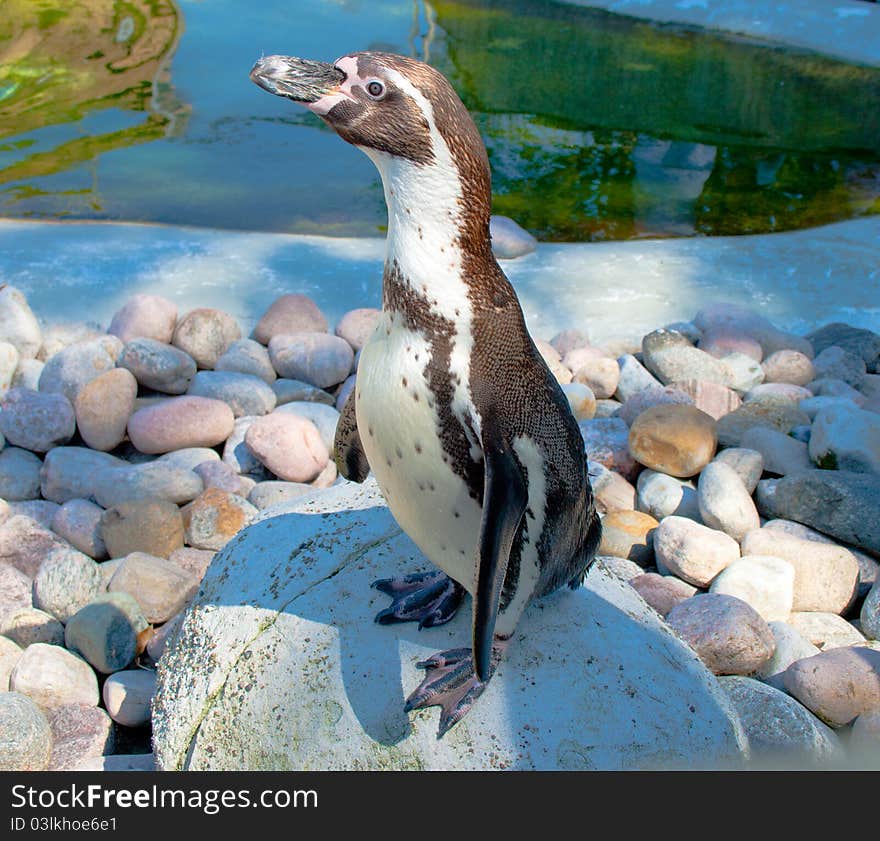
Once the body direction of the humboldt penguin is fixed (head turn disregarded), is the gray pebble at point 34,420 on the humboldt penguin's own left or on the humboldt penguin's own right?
on the humboldt penguin's own right

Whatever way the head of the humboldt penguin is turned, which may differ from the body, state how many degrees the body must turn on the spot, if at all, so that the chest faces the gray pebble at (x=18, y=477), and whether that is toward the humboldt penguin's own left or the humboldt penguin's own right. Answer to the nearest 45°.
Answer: approximately 90° to the humboldt penguin's own right

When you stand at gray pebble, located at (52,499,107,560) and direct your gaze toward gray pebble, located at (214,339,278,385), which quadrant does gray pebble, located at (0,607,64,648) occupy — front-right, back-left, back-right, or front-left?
back-right

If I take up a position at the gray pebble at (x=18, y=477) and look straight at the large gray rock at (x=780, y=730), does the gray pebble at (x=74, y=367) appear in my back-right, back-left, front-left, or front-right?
back-left

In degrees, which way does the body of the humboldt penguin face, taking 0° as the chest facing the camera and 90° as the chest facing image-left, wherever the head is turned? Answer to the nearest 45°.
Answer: approximately 45°

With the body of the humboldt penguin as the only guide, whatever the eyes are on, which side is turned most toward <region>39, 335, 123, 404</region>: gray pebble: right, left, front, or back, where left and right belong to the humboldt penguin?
right

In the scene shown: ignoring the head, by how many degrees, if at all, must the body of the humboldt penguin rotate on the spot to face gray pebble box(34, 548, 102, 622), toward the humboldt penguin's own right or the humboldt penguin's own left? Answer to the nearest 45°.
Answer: approximately 90° to the humboldt penguin's own right

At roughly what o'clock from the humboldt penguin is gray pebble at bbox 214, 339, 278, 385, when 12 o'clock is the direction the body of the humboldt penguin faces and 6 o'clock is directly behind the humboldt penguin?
The gray pebble is roughly at 4 o'clock from the humboldt penguin.

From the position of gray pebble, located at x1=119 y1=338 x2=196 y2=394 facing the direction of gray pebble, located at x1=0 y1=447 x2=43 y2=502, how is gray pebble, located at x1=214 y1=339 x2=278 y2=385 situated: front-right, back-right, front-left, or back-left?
back-left

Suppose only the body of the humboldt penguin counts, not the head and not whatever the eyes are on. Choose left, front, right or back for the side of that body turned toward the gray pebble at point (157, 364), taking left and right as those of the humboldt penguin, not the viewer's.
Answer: right
